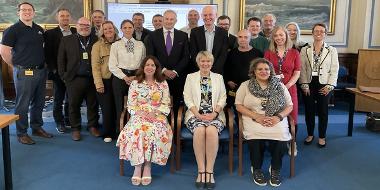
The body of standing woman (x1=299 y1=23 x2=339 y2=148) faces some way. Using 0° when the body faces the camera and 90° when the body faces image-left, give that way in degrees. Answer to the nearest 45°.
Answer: approximately 0°

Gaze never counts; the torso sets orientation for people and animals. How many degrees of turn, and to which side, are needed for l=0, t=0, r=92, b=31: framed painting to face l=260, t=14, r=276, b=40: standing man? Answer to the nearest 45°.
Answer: approximately 45° to its left

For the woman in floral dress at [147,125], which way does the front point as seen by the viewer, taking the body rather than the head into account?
toward the camera

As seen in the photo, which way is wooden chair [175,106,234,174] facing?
toward the camera

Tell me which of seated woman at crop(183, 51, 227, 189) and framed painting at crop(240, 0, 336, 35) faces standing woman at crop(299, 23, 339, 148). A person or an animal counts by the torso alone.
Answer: the framed painting

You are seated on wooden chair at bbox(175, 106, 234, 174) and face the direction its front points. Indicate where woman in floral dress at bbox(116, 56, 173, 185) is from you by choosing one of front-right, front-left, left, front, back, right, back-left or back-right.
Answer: right

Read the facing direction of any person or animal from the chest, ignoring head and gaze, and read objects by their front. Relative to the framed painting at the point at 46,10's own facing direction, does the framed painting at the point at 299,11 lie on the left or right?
on its left

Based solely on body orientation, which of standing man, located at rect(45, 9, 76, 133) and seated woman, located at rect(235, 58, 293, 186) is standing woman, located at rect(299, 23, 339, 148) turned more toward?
the seated woman
